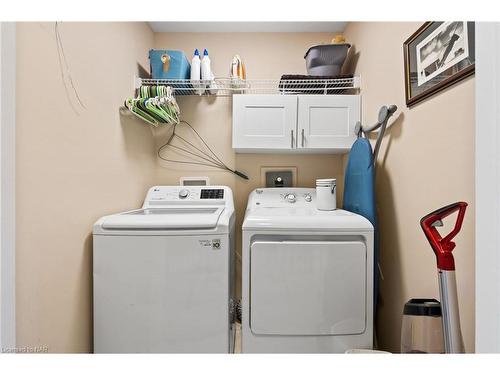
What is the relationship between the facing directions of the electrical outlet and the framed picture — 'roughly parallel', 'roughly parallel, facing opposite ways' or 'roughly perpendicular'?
roughly perpendicular

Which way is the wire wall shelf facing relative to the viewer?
toward the camera

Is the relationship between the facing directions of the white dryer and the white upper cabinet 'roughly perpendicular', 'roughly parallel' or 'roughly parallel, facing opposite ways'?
roughly parallel

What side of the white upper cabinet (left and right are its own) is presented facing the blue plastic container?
right

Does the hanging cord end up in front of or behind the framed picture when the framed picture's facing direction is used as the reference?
in front

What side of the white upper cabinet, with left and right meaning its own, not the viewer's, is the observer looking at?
front

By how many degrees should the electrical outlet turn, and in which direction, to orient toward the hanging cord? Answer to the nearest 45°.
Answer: approximately 45° to its right

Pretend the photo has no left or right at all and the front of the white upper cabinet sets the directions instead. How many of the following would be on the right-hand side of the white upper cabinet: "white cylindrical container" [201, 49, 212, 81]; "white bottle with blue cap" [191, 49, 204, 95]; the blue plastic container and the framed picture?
3

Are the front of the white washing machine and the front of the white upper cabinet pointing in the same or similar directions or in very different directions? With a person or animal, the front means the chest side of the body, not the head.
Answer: same or similar directions

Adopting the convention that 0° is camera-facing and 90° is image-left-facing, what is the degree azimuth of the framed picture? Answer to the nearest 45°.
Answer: approximately 45°

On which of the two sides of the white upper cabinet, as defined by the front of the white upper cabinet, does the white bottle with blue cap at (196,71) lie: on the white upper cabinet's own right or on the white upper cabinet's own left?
on the white upper cabinet's own right

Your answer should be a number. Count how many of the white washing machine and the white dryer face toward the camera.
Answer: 2

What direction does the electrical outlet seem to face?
toward the camera
